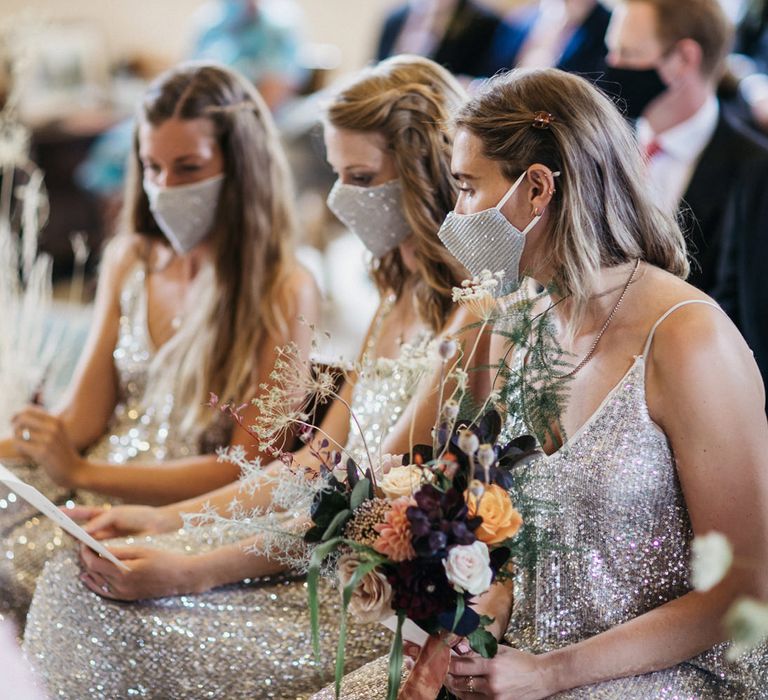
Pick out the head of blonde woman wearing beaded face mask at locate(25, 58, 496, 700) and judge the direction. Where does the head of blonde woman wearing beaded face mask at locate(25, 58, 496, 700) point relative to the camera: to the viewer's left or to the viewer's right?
to the viewer's left

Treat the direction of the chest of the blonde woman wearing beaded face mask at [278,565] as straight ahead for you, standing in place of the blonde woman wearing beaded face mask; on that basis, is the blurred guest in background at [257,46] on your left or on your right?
on your right

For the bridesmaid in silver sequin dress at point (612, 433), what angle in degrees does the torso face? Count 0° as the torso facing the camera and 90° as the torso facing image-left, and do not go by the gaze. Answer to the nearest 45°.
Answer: approximately 45°

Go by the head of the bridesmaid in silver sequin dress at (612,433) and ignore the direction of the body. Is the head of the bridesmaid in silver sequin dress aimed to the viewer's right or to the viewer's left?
to the viewer's left

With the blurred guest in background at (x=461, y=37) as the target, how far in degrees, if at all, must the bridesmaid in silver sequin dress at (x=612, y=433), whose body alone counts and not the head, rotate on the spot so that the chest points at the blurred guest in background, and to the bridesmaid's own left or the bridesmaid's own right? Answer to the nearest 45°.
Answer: approximately 135° to the bridesmaid's own right

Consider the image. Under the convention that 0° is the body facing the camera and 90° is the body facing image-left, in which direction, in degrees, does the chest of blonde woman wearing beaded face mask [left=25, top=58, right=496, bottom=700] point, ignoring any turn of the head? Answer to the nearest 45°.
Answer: approximately 45°
